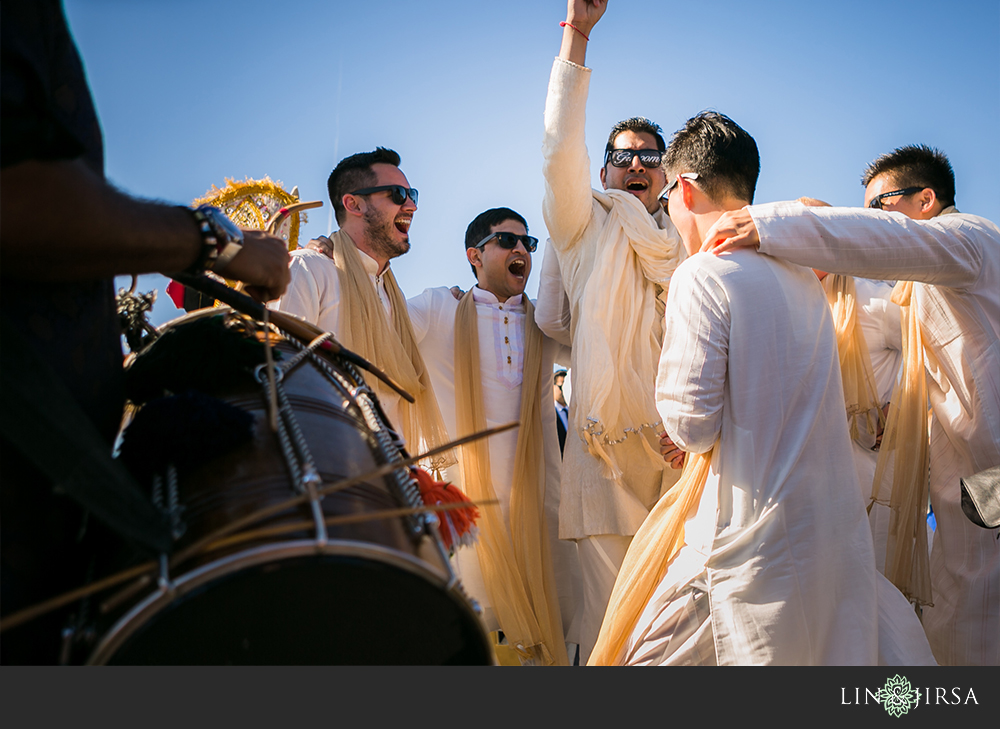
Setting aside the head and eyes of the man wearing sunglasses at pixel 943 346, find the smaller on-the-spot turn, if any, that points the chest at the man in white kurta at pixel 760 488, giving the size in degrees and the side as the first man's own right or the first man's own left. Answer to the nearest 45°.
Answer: approximately 45° to the first man's own left

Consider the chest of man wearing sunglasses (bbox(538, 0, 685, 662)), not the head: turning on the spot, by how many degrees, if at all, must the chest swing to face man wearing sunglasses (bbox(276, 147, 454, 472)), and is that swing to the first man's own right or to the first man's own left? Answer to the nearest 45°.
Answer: approximately 90° to the first man's own right

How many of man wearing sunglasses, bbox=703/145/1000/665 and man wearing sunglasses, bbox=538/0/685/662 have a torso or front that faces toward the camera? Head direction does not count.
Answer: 1

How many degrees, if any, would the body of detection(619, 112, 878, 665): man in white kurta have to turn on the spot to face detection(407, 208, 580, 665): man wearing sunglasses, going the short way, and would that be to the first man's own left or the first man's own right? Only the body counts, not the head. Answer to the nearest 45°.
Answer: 0° — they already face them

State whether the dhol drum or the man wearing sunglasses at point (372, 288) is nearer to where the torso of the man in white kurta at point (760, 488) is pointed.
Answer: the man wearing sunglasses

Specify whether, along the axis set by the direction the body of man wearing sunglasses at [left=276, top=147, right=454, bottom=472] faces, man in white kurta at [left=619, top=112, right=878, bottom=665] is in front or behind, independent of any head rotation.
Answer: in front

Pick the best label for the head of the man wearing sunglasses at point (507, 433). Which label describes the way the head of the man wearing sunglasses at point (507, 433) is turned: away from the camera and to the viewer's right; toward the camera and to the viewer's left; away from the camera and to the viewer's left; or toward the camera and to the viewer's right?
toward the camera and to the viewer's right

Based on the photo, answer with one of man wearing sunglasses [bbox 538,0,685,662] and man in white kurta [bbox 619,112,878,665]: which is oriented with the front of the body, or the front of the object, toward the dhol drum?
the man wearing sunglasses

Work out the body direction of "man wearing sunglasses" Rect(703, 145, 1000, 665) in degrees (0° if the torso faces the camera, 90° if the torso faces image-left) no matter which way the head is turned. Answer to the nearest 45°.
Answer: approximately 90°
